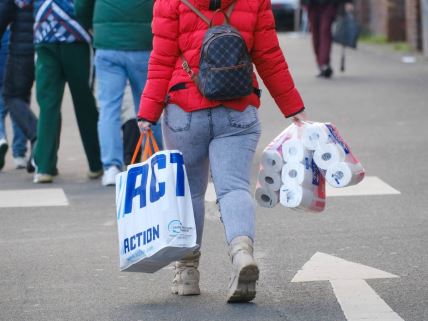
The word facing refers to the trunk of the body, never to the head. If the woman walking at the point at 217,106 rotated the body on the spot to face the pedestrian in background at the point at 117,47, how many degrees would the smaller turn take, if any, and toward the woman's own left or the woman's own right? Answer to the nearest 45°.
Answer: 0° — they already face them

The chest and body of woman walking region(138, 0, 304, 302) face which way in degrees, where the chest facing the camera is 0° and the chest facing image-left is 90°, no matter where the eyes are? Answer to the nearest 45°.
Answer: approximately 180°

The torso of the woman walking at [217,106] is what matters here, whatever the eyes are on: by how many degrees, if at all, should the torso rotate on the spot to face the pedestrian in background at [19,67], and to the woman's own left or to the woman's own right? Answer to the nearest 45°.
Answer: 0° — they already face them
